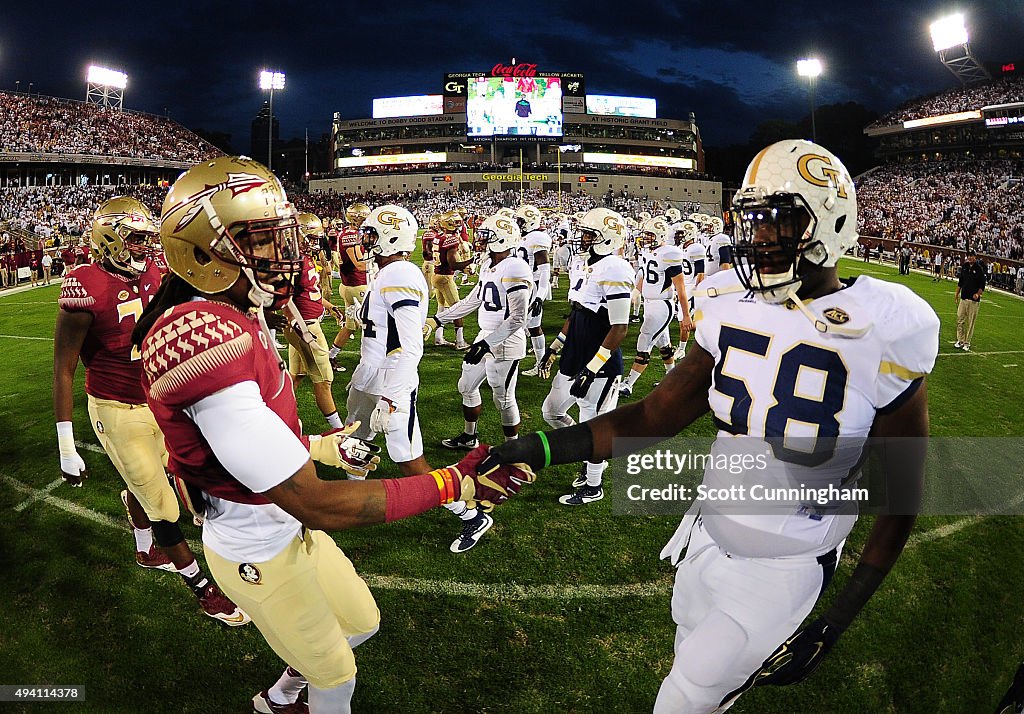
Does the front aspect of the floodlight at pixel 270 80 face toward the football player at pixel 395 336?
yes

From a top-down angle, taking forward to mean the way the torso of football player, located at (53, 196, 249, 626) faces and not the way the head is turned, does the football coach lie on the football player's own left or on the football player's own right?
on the football player's own left

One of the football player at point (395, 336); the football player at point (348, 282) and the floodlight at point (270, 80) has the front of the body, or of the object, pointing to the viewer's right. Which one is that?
the football player at point (348, 282)

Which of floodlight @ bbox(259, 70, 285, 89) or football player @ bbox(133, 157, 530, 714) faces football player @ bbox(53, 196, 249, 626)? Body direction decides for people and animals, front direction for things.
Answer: the floodlight

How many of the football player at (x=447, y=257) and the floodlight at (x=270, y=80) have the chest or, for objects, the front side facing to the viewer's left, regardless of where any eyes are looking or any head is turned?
0

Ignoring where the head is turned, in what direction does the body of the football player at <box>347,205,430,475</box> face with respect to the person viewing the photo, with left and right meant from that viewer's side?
facing to the left of the viewer

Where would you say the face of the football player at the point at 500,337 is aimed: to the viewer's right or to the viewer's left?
to the viewer's left

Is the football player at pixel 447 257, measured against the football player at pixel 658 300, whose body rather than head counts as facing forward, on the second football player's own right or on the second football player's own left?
on the second football player's own right

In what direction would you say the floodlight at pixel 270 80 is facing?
toward the camera

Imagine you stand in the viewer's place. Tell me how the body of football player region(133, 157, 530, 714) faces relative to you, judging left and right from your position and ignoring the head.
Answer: facing to the right of the viewer

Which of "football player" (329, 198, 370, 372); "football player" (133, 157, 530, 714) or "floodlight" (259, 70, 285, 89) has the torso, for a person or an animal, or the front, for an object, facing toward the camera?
the floodlight

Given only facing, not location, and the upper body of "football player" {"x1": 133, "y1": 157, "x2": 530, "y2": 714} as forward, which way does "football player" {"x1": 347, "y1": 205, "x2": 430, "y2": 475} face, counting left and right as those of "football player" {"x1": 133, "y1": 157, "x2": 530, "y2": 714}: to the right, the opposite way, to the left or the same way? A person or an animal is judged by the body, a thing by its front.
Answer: the opposite way

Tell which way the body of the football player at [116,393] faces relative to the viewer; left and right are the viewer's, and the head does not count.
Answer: facing the viewer and to the right of the viewer

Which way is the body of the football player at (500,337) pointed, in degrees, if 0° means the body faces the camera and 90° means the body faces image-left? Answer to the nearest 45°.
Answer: approximately 45°
